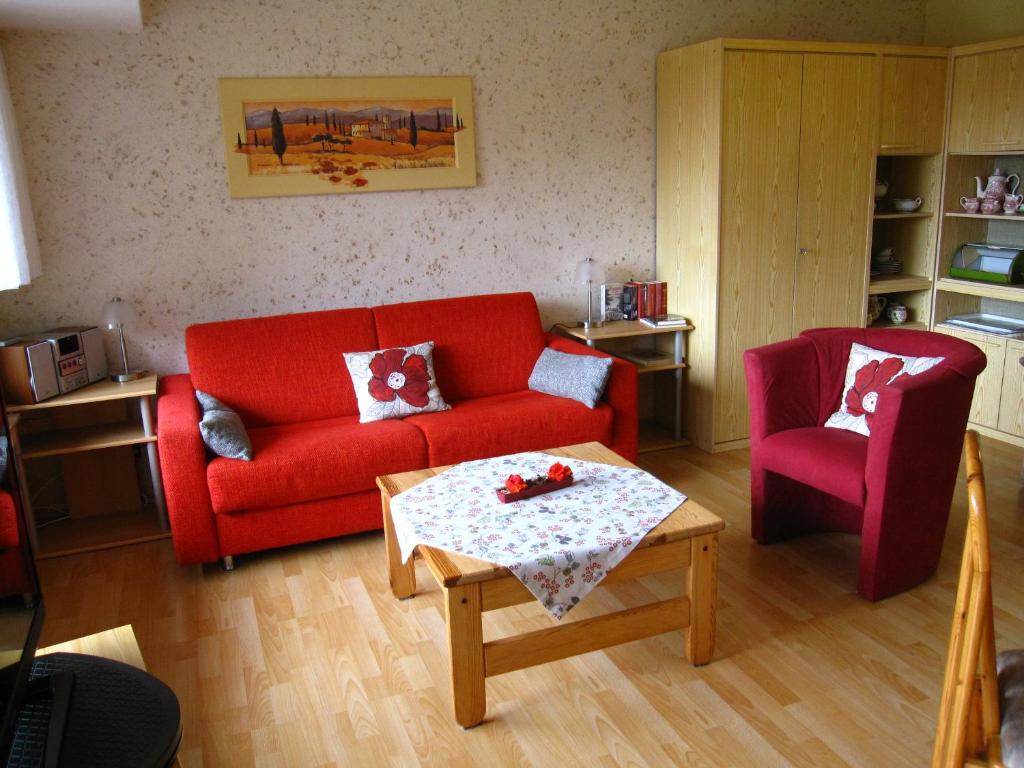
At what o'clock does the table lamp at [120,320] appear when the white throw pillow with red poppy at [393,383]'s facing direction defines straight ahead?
The table lamp is roughly at 3 o'clock from the white throw pillow with red poppy.

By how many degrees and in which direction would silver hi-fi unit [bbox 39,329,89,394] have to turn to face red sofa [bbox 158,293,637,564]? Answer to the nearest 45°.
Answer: approximately 45° to its left

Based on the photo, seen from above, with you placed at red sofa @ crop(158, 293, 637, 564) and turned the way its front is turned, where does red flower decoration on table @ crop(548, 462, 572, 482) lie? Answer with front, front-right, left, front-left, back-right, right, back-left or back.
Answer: front

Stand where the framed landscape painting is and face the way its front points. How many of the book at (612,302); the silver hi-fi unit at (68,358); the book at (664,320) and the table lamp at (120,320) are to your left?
2

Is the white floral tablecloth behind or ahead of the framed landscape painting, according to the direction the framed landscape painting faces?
ahead

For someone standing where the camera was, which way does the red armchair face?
facing the viewer and to the left of the viewer

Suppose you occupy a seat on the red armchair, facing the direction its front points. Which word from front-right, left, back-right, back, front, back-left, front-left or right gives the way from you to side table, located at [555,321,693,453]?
right

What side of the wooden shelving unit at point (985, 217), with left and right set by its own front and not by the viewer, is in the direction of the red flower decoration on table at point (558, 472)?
front

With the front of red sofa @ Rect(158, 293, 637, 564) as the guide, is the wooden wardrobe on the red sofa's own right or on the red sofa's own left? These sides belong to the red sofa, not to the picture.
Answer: on the red sofa's own left

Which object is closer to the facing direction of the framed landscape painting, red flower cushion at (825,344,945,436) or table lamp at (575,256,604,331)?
the red flower cushion

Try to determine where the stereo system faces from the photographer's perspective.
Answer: facing the viewer and to the right of the viewer

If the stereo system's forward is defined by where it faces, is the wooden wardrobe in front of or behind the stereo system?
in front

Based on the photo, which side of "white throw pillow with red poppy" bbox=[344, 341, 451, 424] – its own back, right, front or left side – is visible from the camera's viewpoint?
front

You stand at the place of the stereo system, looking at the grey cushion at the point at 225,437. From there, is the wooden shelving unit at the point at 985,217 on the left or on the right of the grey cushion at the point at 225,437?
left

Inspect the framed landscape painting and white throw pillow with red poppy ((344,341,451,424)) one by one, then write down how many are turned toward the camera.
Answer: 2
